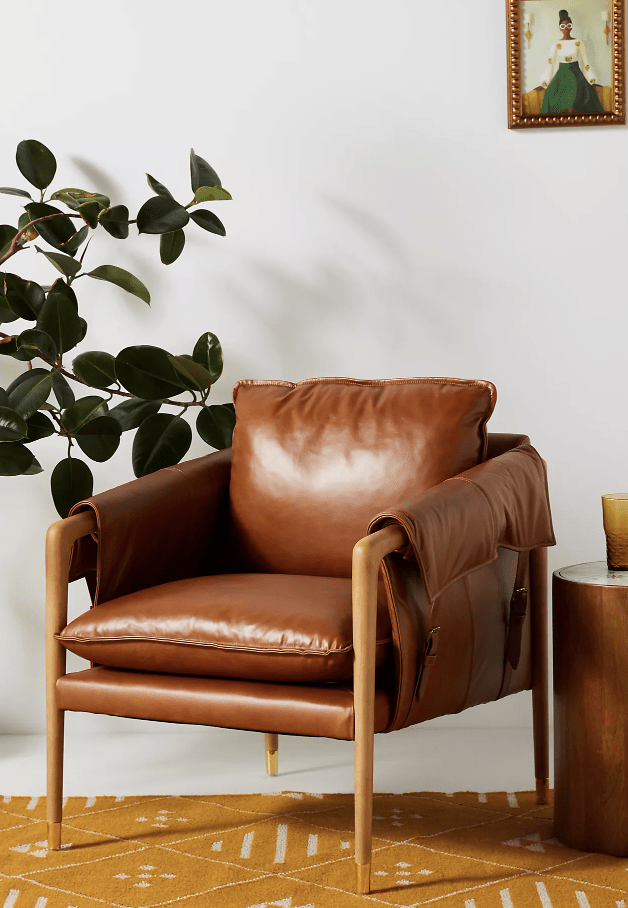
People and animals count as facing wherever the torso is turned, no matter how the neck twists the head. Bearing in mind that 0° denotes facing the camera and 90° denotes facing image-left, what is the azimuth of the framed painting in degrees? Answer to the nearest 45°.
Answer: approximately 0°

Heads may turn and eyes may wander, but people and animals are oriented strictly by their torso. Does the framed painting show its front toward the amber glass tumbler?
yes

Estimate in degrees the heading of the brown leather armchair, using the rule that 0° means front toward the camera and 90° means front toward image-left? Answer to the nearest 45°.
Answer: approximately 45°

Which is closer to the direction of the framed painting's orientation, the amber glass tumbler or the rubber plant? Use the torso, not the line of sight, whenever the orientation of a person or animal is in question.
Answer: the amber glass tumbler
